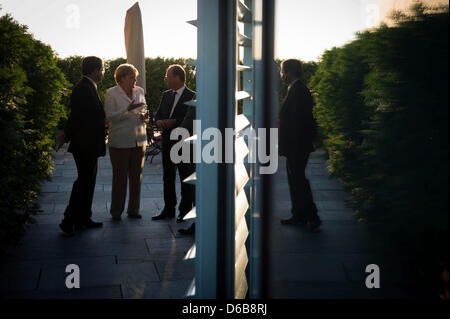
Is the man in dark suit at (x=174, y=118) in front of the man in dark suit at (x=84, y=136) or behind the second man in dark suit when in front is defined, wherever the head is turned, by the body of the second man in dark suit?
in front

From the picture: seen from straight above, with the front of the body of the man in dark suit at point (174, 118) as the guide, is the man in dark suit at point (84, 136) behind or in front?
in front

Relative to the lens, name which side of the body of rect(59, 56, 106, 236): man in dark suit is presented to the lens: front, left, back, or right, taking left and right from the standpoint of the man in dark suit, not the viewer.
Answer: right

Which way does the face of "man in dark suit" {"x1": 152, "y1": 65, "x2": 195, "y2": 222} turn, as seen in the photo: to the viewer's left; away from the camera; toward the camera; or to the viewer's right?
to the viewer's left

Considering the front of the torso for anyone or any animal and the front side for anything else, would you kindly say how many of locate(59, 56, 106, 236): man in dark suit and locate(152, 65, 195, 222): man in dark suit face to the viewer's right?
1

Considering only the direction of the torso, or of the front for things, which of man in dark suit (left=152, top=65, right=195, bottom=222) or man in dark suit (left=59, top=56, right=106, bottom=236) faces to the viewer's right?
the man in dark suit (left=59, top=56, right=106, bottom=236)

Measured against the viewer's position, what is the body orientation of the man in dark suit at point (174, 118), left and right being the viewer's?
facing the viewer and to the left of the viewer

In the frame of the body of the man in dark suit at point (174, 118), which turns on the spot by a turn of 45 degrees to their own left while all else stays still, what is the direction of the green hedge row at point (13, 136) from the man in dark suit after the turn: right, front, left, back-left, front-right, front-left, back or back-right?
front-right

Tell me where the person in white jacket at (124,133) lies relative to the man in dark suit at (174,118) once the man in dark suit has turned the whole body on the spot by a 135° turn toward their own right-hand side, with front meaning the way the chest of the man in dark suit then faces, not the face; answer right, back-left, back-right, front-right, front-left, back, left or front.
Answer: left
